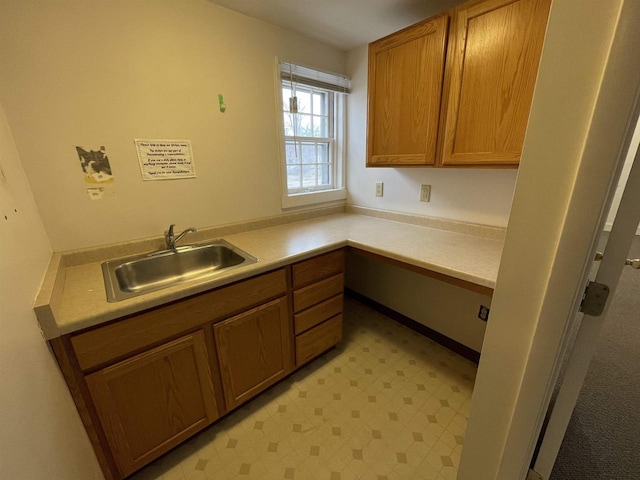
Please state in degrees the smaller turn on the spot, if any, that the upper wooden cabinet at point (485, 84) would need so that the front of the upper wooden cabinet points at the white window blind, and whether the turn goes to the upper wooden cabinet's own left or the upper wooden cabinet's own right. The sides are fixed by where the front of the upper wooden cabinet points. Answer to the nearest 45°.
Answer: approximately 45° to the upper wooden cabinet's own right

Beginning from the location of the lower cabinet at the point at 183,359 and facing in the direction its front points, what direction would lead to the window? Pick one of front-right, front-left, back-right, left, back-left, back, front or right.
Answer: left

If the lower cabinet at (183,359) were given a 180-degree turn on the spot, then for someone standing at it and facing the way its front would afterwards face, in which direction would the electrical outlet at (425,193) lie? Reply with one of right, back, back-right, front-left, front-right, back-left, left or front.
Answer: back-right

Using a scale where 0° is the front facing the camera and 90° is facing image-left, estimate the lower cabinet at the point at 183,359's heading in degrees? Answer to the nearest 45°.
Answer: approximately 315°

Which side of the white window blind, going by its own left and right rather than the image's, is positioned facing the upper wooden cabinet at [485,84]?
front

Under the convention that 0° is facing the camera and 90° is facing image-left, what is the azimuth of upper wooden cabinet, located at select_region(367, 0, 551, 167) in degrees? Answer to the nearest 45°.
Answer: approximately 45°

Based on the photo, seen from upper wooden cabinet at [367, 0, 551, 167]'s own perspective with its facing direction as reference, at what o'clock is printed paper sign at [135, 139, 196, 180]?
The printed paper sign is roughly at 1 o'clock from the upper wooden cabinet.

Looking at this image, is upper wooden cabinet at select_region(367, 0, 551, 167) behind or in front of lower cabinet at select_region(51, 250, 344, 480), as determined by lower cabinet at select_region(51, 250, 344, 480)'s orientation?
in front

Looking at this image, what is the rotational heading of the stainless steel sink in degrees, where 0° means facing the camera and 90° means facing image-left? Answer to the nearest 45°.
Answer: approximately 315°

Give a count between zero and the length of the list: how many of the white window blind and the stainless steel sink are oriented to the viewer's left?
0

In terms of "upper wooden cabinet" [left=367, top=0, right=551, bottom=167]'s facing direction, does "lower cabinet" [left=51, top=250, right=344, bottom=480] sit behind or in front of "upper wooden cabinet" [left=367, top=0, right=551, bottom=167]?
in front

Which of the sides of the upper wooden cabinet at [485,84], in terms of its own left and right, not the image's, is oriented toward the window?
right
